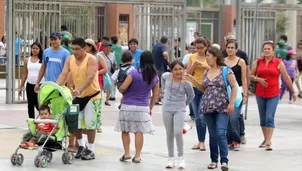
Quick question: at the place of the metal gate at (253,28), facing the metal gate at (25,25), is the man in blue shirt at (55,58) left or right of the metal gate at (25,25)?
left

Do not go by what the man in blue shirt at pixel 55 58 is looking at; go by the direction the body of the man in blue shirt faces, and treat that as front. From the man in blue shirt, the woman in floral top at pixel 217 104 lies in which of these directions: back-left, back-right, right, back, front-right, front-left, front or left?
front-left

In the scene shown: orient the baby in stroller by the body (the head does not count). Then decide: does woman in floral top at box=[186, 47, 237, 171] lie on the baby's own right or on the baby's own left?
on the baby's own left

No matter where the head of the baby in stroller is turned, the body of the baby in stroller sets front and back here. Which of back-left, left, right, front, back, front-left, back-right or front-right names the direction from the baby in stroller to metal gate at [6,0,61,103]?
back-right

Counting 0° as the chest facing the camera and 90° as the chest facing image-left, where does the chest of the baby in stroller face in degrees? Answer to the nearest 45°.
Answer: approximately 45°

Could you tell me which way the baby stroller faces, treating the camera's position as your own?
facing the viewer and to the left of the viewer

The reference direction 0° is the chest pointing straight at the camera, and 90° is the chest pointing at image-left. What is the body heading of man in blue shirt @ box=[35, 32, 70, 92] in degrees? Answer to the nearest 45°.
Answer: approximately 0°

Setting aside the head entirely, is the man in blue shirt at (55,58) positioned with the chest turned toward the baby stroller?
yes

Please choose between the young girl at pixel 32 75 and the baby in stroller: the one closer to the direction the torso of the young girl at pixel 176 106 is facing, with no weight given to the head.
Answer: the baby in stroller

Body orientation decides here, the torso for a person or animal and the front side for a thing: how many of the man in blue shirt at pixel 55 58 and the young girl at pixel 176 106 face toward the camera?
2

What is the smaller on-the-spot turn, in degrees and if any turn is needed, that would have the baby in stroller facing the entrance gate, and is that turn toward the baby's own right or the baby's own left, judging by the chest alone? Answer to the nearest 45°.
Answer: approximately 135° to the baby's own right

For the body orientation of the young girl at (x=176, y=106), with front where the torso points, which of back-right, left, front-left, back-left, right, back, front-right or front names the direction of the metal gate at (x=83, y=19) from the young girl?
back

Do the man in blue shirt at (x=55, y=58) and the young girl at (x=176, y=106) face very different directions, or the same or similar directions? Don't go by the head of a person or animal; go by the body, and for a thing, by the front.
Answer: same or similar directions

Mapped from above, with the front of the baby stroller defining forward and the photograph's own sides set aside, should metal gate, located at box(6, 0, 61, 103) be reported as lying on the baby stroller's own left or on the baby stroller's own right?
on the baby stroller's own right

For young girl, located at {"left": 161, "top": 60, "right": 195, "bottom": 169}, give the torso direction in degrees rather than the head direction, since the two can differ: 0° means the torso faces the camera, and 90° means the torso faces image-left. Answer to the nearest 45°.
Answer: approximately 0°
